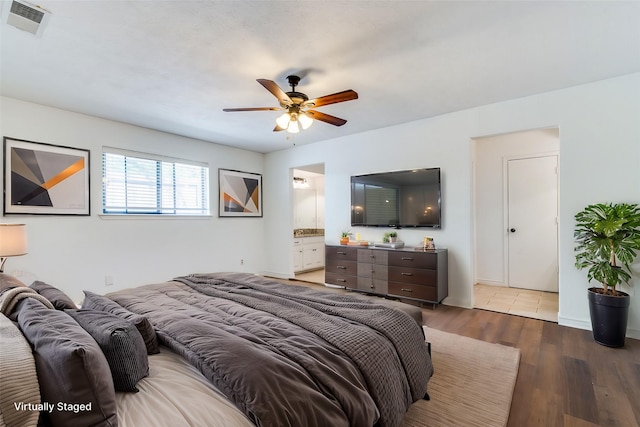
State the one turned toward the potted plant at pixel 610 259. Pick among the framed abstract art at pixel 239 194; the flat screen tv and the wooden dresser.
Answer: the framed abstract art

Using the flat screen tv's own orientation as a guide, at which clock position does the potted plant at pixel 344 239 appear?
The potted plant is roughly at 2 o'clock from the flat screen tv.

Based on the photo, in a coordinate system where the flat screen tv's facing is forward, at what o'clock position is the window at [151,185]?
The window is roughly at 1 o'clock from the flat screen tv.

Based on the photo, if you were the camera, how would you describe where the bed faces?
facing away from the viewer and to the right of the viewer

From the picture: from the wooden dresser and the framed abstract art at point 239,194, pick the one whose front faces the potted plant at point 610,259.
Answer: the framed abstract art

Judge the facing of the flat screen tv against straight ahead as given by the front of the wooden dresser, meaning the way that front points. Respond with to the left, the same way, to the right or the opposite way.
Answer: the same way

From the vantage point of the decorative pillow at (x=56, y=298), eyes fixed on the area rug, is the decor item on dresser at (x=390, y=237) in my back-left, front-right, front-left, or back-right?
front-left

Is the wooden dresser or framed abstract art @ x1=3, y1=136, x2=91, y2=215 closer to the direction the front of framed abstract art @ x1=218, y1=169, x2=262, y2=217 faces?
the wooden dresser

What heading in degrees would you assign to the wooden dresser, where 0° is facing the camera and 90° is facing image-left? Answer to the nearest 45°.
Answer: approximately 45°

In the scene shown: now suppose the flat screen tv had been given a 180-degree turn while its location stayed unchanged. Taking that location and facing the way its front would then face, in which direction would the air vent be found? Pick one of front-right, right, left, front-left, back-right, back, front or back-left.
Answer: back

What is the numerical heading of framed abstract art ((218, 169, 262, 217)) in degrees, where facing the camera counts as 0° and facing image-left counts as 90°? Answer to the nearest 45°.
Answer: approximately 315°

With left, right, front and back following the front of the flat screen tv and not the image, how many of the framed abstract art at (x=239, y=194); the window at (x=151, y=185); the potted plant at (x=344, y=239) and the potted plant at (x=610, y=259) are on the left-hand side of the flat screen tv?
1

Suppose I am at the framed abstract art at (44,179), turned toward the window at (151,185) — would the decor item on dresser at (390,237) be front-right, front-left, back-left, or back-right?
front-right

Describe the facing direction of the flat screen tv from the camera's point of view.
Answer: facing the viewer and to the left of the viewer

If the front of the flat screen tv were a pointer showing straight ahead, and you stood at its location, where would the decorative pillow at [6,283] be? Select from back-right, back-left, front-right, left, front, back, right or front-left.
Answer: front
